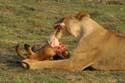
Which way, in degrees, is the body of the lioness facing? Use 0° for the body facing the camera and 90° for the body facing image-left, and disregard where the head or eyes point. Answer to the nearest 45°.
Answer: approximately 90°
